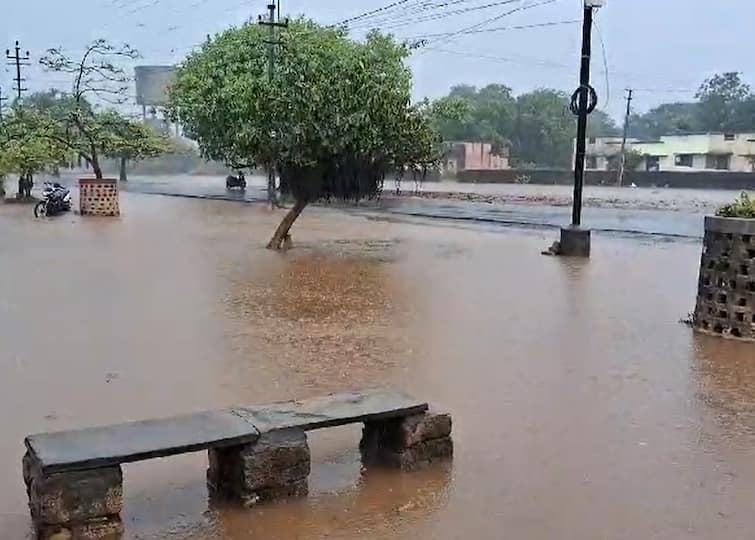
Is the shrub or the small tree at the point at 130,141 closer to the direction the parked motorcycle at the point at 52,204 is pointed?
the shrub

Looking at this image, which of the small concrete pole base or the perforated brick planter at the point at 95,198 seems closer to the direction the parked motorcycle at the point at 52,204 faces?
the small concrete pole base

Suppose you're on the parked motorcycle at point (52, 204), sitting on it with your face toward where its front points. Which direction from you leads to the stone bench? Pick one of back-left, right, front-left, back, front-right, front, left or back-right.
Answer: front-left

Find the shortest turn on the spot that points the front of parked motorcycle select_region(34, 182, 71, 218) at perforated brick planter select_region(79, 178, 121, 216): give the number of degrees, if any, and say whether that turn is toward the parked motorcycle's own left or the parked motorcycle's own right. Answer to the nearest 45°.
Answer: approximately 135° to the parked motorcycle's own left

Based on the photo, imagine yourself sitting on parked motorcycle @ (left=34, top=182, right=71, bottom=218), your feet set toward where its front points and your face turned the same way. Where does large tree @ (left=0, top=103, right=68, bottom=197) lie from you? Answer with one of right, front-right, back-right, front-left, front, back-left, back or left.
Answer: back-right

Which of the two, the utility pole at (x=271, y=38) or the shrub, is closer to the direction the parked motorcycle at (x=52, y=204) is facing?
the shrub

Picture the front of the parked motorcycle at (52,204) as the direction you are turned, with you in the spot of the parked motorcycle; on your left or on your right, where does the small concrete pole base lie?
on your left

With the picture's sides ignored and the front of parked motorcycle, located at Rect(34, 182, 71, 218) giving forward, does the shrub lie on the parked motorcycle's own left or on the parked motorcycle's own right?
on the parked motorcycle's own left

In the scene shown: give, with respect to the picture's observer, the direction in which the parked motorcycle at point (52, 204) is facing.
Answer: facing the viewer and to the left of the viewer

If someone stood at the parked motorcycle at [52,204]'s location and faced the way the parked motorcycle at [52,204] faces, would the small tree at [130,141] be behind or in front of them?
behind
